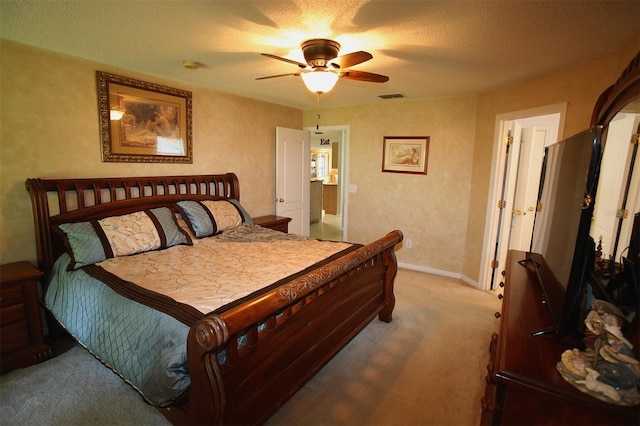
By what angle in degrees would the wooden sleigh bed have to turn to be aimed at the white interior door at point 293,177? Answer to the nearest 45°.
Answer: approximately 135° to its left

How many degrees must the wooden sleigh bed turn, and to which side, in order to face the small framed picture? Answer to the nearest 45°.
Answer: approximately 90° to its left

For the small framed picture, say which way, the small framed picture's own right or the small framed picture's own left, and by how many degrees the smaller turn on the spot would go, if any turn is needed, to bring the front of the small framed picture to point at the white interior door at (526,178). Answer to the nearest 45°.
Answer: approximately 90° to the small framed picture's own left

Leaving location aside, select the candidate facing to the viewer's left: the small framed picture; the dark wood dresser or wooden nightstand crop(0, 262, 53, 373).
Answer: the dark wood dresser

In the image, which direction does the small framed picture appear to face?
toward the camera

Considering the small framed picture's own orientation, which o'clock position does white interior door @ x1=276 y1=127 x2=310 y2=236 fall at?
The white interior door is roughly at 3 o'clock from the small framed picture.

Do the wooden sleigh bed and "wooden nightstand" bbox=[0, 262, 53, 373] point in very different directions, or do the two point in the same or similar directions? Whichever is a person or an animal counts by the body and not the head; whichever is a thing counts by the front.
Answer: same or similar directions

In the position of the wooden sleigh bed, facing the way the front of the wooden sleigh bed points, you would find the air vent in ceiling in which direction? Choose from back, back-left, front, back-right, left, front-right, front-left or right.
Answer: left

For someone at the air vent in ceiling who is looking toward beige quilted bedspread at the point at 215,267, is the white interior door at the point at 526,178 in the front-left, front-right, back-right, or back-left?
back-left

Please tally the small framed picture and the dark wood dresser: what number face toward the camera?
1

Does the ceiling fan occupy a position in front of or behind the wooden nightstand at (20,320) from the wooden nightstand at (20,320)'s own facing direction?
in front

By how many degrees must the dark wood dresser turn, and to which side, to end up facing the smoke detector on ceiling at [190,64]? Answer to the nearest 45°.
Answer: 0° — it already faces it

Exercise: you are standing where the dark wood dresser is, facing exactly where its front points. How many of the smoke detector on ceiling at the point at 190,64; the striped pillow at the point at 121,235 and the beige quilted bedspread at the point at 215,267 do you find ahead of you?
3

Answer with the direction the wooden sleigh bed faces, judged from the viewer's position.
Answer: facing the viewer and to the right of the viewer

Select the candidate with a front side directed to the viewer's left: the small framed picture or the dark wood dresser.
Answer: the dark wood dresser

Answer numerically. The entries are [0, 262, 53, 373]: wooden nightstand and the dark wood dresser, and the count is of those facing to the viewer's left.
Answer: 1

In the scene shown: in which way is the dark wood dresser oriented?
to the viewer's left

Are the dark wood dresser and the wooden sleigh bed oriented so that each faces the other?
yes

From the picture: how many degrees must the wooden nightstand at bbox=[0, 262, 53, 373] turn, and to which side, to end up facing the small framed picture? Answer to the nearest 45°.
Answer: approximately 45° to its left
